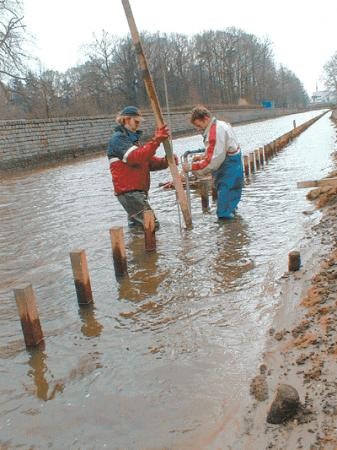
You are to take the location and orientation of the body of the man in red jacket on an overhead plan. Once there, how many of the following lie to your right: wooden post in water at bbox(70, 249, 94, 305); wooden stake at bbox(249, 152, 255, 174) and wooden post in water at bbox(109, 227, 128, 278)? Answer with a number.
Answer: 2

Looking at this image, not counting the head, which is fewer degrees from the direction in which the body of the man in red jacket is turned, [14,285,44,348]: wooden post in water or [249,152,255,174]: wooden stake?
the wooden stake

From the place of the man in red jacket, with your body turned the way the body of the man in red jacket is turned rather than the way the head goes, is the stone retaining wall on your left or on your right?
on your left

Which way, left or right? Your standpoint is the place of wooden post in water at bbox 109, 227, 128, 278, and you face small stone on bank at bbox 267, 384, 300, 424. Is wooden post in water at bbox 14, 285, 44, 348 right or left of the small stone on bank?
right

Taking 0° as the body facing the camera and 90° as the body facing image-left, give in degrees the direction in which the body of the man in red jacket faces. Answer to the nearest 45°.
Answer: approximately 270°

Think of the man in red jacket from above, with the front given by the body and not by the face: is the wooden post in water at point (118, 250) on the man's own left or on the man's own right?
on the man's own right

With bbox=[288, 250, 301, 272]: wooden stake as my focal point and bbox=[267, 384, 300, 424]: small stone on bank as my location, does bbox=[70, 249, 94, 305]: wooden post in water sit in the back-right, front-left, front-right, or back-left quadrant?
front-left

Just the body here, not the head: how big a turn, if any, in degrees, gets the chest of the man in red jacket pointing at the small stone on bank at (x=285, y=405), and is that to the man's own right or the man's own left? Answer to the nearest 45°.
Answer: approximately 90° to the man's own right

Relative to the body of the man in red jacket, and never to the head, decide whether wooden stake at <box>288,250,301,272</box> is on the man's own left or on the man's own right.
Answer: on the man's own right

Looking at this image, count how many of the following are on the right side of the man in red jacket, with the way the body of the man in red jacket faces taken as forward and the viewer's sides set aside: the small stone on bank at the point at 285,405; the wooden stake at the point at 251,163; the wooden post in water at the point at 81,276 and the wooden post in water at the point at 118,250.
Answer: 3

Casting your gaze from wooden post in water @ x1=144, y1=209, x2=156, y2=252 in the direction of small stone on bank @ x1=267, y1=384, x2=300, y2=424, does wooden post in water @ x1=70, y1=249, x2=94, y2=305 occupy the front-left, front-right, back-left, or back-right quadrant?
front-right

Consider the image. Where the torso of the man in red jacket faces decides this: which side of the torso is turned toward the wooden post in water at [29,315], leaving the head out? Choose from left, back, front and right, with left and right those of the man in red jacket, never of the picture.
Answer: right

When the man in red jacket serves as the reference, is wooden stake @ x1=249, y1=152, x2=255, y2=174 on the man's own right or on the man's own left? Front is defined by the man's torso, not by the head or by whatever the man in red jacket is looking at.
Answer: on the man's own left
